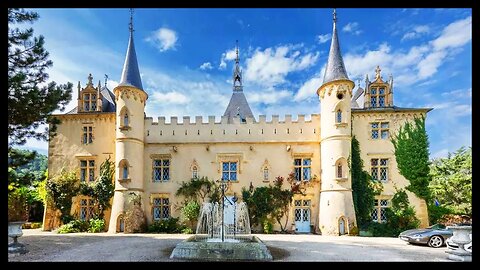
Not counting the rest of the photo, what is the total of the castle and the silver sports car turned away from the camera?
0

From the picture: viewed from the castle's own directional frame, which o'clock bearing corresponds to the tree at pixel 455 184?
The tree is roughly at 9 o'clock from the castle.

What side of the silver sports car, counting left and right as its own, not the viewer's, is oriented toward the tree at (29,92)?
front

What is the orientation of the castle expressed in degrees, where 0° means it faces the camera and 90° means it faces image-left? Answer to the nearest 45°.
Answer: approximately 0°

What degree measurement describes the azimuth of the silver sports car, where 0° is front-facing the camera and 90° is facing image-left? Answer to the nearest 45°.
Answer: approximately 45°
